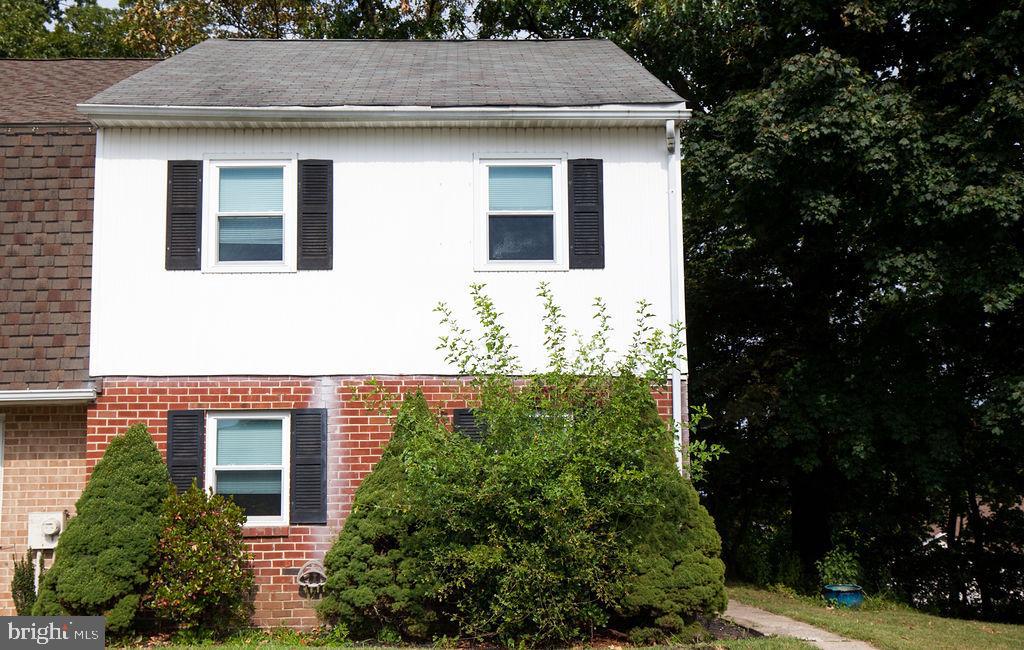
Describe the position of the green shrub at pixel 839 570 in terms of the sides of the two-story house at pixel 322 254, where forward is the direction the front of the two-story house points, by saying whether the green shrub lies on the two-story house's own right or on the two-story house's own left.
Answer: on the two-story house's own left

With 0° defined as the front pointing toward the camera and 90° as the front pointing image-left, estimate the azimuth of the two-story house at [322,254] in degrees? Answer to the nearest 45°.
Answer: approximately 0°
